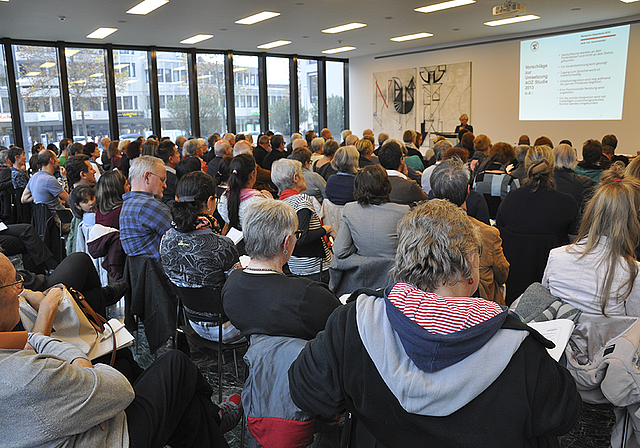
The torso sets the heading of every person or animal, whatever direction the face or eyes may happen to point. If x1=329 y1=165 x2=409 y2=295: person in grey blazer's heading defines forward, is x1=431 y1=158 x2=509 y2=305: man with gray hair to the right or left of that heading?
on their right

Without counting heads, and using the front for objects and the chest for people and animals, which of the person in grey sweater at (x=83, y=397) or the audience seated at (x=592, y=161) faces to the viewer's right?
the person in grey sweater at (x=83, y=397)

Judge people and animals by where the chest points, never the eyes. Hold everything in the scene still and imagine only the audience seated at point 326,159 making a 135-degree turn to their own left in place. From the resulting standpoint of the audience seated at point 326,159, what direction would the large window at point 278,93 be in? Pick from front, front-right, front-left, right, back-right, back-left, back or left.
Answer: right

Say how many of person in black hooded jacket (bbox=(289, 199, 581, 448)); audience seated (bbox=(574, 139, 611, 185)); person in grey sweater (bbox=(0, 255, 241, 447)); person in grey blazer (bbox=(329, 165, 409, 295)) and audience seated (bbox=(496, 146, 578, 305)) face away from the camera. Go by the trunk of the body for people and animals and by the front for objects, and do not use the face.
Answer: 4

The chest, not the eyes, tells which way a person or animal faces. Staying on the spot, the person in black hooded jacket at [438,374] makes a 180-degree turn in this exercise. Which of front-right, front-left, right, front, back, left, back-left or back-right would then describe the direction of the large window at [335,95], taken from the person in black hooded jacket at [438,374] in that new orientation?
back

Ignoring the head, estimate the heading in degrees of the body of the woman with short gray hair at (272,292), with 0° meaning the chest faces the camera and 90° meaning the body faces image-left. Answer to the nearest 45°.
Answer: approximately 225°

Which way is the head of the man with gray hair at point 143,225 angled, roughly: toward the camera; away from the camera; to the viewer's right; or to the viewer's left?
to the viewer's right

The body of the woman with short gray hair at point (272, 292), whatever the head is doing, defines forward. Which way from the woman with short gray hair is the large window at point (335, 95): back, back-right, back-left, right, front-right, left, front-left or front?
front-left

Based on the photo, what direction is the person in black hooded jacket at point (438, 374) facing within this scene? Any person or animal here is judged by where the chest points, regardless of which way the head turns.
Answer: away from the camera

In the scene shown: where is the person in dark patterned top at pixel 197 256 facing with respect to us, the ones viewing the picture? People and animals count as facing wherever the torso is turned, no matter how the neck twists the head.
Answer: facing away from the viewer and to the right of the viewer

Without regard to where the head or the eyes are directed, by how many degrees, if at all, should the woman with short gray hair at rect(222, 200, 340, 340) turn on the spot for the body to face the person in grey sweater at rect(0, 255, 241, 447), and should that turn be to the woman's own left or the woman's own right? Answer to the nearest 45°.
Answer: approximately 180°

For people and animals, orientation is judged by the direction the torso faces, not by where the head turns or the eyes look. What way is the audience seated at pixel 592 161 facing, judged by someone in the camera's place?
facing away from the viewer

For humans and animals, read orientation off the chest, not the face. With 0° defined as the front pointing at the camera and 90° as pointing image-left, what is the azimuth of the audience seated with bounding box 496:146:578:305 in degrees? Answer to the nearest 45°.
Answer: approximately 180°

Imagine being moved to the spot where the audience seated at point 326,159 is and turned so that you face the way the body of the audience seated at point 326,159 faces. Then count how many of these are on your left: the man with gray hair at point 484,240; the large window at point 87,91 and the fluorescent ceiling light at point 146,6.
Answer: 2

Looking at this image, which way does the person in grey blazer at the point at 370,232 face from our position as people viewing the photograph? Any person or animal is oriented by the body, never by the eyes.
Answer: facing away from the viewer

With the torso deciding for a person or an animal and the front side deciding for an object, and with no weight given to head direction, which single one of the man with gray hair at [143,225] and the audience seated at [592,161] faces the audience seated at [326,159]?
the man with gray hair

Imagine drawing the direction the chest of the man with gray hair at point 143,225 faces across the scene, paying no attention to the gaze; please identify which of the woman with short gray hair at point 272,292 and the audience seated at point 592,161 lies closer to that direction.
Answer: the audience seated

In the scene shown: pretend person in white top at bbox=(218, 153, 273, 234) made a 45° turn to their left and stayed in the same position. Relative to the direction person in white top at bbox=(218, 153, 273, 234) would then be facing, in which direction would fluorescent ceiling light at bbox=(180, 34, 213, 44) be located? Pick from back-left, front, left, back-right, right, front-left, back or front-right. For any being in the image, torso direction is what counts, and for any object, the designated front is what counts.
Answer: front

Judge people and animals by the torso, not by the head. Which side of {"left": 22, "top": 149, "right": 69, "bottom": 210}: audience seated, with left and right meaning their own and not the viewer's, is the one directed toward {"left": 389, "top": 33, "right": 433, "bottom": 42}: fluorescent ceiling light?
front
